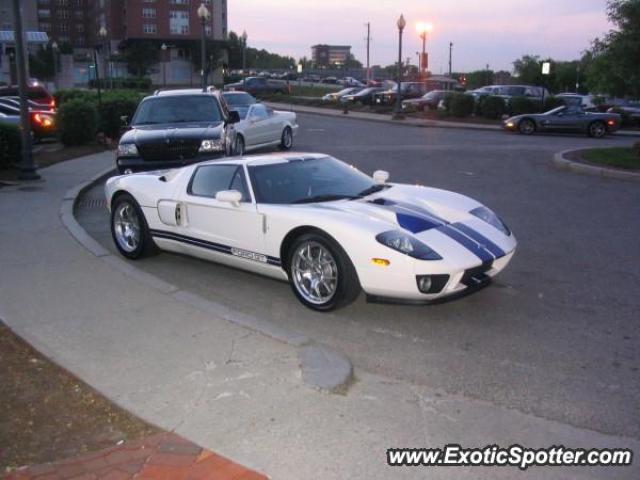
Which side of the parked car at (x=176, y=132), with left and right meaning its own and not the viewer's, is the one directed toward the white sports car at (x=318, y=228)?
front

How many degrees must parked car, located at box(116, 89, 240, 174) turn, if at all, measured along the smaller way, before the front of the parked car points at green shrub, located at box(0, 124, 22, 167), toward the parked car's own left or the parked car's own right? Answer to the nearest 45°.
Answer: approximately 135° to the parked car's own right

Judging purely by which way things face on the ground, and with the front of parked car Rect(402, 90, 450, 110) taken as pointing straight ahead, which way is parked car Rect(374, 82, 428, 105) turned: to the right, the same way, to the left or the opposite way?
the same way

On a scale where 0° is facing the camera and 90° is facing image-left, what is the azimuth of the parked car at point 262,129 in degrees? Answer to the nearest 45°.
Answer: approximately 45°

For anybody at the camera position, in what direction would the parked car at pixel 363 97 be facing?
facing the viewer and to the left of the viewer

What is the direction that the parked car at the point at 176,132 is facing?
toward the camera

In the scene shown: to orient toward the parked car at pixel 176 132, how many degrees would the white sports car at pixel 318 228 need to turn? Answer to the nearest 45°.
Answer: approximately 135° to its left

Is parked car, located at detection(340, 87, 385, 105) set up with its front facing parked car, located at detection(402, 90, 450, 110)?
no

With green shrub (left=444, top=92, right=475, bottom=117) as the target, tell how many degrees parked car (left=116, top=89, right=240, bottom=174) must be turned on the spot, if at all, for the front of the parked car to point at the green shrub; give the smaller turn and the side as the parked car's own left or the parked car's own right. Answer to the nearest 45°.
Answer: approximately 135° to the parked car's own left

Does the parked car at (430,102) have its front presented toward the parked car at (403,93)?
no

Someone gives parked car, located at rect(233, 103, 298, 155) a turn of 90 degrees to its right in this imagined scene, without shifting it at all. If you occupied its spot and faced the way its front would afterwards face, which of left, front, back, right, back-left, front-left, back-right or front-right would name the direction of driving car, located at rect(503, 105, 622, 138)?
right

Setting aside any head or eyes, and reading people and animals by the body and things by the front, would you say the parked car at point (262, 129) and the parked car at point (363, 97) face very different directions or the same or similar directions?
same or similar directions

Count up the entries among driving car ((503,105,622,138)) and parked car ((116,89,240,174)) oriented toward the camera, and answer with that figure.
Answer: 1

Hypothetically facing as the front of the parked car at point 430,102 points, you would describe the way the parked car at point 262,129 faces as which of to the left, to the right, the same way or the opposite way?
the same way

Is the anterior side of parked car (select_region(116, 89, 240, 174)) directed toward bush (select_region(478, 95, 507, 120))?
no

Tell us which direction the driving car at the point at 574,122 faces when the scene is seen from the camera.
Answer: facing to the left of the viewer

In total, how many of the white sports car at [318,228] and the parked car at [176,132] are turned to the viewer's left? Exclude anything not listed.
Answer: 0

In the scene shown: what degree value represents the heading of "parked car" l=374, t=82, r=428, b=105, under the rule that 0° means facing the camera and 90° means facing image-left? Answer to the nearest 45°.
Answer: approximately 45°
